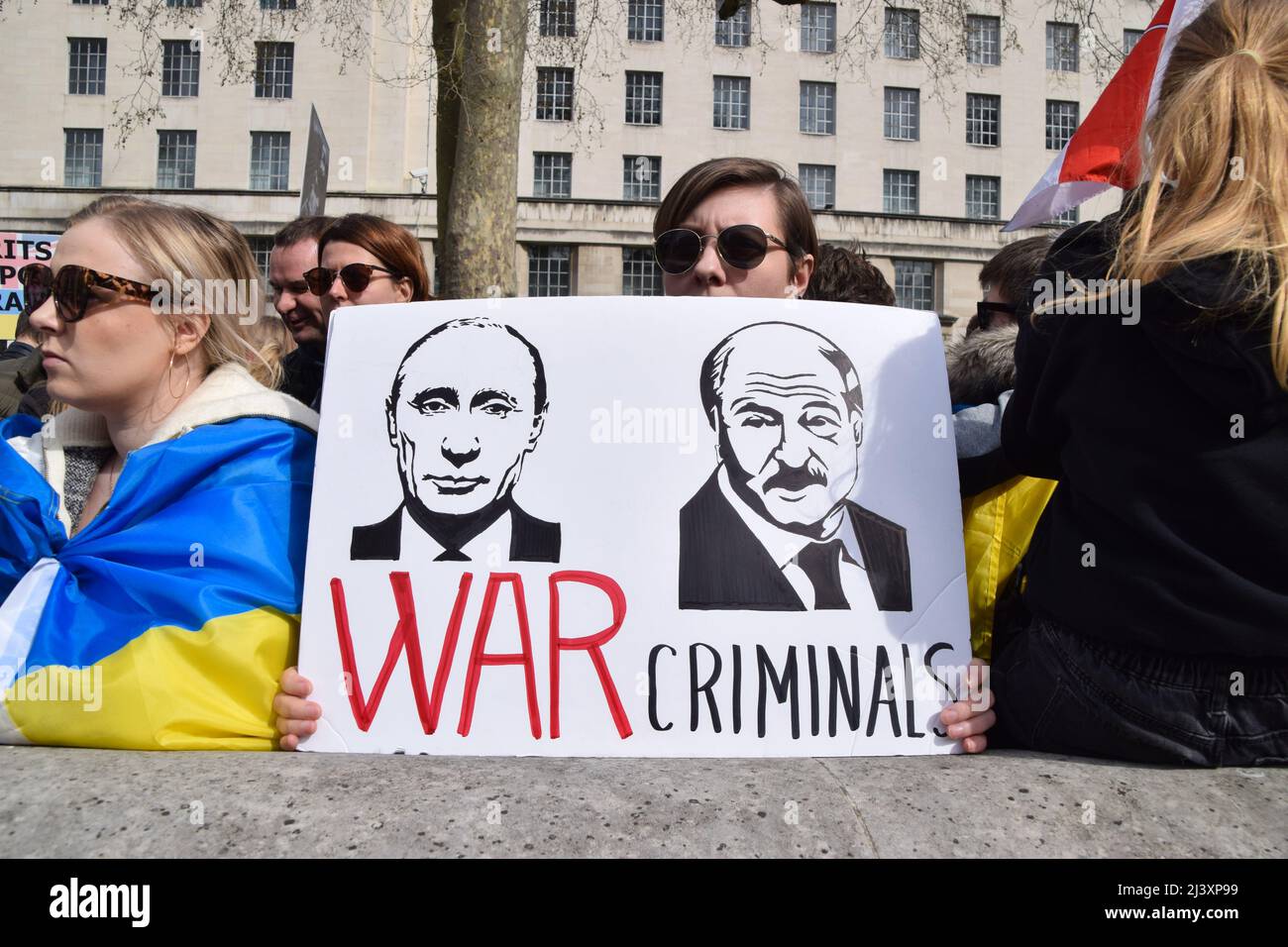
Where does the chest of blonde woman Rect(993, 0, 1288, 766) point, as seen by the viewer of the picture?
away from the camera

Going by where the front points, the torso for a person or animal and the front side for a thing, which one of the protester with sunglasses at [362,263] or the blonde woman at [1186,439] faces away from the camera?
the blonde woman

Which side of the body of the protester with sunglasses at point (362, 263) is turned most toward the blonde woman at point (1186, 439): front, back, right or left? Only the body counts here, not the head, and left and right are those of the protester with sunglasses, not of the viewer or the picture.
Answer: left

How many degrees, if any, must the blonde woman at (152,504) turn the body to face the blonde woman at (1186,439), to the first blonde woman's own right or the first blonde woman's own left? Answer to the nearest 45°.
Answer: approximately 90° to the first blonde woman's own left

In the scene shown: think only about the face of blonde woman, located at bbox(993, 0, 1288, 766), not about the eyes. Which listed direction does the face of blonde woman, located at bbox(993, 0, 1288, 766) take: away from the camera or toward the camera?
away from the camera

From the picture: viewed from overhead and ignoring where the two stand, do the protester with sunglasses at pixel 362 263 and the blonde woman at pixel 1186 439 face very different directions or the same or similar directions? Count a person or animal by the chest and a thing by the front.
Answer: very different directions

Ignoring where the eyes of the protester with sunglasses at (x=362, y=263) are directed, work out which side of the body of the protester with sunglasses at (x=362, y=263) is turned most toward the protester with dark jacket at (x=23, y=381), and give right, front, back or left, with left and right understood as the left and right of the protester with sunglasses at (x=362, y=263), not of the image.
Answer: right

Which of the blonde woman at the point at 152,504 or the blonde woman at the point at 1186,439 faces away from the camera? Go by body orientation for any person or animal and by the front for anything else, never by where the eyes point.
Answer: the blonde woman at the point at 1186,439

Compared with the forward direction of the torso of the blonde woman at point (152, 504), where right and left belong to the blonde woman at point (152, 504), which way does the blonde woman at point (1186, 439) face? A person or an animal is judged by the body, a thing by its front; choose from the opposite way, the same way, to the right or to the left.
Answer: the opposite way

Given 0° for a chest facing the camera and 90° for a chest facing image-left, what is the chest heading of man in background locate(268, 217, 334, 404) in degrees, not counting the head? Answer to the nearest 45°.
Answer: approximately 45°
